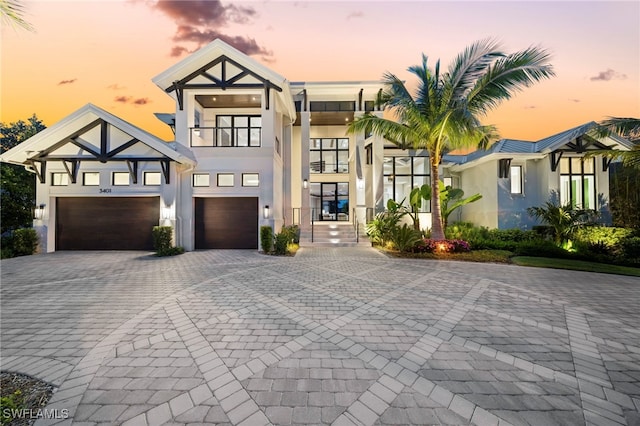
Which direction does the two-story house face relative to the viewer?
toward the camera

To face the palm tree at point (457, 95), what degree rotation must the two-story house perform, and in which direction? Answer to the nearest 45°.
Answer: approximately 90° to its left

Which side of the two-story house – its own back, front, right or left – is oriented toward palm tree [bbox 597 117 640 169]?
left

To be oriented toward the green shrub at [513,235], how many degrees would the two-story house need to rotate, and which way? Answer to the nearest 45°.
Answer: approximately 90° to its left

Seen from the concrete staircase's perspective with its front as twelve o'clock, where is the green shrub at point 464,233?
The green shrub is roughly at 9 o'clock from the concrete staircase.

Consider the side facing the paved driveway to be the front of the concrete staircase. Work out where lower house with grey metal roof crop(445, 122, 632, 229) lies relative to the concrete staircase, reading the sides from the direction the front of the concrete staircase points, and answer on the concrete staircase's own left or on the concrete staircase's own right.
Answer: on the concrete staircase's own left

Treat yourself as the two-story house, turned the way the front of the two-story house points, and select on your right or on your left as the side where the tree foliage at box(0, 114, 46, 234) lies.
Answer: on your right

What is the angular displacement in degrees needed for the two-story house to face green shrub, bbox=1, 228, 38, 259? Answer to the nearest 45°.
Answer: approximately 90° to its right

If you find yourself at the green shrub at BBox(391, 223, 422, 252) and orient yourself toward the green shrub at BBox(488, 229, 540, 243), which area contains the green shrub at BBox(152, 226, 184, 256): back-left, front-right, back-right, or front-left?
back-left

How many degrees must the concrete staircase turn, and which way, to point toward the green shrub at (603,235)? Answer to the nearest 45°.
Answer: approximately 90° to its left

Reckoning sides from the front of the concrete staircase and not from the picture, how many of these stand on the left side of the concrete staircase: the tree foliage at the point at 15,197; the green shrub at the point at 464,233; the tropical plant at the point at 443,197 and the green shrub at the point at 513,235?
3

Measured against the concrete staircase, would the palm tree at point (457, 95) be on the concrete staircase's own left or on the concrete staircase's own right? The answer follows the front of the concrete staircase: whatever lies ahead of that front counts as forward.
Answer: on the concrete staircase's own left

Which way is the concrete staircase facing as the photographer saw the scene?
facing the viewer
